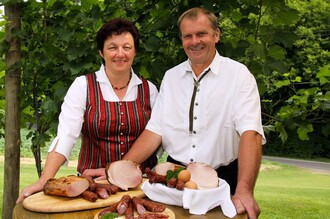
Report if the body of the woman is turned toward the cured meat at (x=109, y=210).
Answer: yes

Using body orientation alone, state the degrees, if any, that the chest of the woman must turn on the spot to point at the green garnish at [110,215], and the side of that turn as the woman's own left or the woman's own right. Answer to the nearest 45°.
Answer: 0° — they already face it

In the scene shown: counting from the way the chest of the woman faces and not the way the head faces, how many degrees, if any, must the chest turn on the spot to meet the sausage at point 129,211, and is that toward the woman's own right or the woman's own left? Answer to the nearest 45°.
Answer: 0° — they already face it

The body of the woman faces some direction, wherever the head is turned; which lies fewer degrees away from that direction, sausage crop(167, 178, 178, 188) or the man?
the sausage

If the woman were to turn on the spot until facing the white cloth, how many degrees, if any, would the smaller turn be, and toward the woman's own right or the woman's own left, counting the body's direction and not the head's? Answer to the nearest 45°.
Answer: approximately 45° to the woman's own left

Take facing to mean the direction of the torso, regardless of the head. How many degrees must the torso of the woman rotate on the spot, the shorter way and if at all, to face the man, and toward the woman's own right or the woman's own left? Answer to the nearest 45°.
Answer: approximately 45° to the woman's own left

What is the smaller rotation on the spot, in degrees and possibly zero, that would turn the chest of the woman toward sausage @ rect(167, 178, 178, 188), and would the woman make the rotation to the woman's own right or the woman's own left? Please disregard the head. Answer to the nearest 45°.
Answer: approximately 45° to the woman's own left

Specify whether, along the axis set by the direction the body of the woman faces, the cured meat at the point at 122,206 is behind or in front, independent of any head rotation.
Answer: in front

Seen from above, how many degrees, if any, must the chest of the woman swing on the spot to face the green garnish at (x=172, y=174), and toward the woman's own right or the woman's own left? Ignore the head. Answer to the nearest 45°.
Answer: approximately 45° to the woman's own left

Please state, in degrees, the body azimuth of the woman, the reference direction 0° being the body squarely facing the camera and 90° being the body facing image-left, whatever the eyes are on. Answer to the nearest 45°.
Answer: approximately 0°

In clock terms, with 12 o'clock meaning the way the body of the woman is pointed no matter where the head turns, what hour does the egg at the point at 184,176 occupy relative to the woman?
The egg is roughly at 11 o'clock from the woman.

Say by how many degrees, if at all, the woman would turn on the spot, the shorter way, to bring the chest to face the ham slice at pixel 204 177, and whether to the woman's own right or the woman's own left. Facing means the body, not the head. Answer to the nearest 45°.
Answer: approximately 45° to the woman's own left

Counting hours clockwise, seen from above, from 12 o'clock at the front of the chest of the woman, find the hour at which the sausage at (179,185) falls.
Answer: The sausage is roughly at 11 o'clock from the woman.
